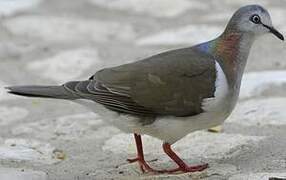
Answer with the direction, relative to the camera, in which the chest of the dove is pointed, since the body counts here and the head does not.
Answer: to the viewer's right
